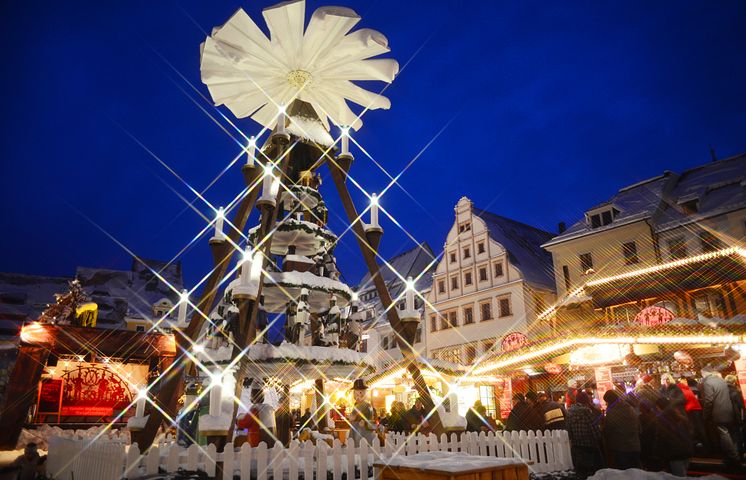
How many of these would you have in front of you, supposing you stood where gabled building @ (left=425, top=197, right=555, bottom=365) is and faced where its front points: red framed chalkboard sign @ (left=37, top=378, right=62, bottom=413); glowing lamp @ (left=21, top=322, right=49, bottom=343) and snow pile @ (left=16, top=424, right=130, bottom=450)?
3

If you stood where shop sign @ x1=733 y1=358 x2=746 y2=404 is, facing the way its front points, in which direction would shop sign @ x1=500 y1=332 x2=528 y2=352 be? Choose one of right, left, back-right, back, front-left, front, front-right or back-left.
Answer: right

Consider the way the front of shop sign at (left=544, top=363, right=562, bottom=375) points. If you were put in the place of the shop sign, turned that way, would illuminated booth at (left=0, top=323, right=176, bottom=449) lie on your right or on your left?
on your right

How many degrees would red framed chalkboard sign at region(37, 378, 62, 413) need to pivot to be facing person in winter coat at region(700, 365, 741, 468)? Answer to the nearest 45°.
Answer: approximately 45° to its left

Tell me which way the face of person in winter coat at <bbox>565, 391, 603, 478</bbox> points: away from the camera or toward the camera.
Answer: away from the camera

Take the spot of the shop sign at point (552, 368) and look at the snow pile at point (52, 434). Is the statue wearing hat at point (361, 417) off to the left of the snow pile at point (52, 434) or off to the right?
left

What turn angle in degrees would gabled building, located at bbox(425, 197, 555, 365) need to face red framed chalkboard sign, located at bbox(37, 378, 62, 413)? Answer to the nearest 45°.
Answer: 0° — it already faces it

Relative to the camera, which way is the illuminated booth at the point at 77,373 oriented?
toward the camera

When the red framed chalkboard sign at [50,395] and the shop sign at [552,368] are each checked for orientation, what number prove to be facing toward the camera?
2

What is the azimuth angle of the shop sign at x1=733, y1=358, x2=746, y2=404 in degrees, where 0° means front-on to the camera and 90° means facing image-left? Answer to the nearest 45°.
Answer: approximately 45°

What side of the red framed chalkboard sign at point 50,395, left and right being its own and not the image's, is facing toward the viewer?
front

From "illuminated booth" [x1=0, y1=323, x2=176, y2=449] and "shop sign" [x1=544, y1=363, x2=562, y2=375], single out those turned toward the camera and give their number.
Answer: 2
